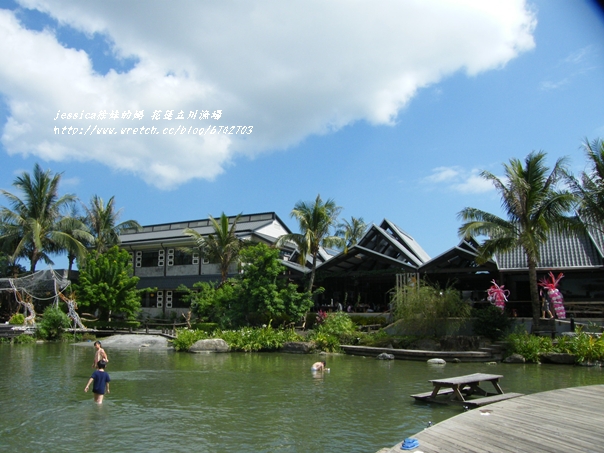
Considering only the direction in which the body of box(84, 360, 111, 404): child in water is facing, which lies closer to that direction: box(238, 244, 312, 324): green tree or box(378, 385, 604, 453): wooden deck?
the green tree

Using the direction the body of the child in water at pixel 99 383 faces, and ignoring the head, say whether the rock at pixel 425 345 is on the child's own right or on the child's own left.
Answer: on the child's own right

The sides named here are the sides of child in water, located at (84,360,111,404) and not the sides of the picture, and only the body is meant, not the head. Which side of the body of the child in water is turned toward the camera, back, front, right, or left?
back

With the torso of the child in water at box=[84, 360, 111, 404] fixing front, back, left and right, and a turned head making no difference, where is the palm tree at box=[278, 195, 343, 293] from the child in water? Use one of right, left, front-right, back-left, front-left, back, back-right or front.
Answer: front-right

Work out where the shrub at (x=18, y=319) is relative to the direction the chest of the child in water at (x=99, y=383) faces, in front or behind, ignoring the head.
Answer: in front

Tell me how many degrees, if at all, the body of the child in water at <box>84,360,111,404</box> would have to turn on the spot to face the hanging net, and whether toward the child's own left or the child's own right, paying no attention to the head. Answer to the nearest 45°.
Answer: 0° — they already face it

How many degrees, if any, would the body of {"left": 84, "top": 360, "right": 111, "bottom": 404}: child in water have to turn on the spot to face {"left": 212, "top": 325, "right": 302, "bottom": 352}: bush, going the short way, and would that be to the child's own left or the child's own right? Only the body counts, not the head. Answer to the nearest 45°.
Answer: approximately 45° to the child's own right

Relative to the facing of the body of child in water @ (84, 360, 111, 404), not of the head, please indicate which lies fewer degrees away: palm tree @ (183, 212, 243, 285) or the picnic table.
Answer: the palm tree

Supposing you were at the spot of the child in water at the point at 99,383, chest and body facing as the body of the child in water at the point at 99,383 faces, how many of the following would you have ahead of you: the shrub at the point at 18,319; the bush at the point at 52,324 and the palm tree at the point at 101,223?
3

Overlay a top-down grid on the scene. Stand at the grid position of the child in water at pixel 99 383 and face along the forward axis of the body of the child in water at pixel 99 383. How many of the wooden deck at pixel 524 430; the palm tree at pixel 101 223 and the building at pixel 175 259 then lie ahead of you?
2

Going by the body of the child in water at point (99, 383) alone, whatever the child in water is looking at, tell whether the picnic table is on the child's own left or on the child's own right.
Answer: on the child's own right

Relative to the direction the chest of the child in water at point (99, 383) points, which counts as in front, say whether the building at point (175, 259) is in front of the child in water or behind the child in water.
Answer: in front

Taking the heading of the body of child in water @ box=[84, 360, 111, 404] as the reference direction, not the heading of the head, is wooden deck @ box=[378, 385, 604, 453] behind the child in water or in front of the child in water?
behind

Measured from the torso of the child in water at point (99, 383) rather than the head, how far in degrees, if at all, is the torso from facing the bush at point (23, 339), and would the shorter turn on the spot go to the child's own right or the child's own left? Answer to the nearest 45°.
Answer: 0° — they already face it

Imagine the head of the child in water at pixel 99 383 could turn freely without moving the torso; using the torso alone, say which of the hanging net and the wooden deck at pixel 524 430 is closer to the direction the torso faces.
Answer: the hanging net
